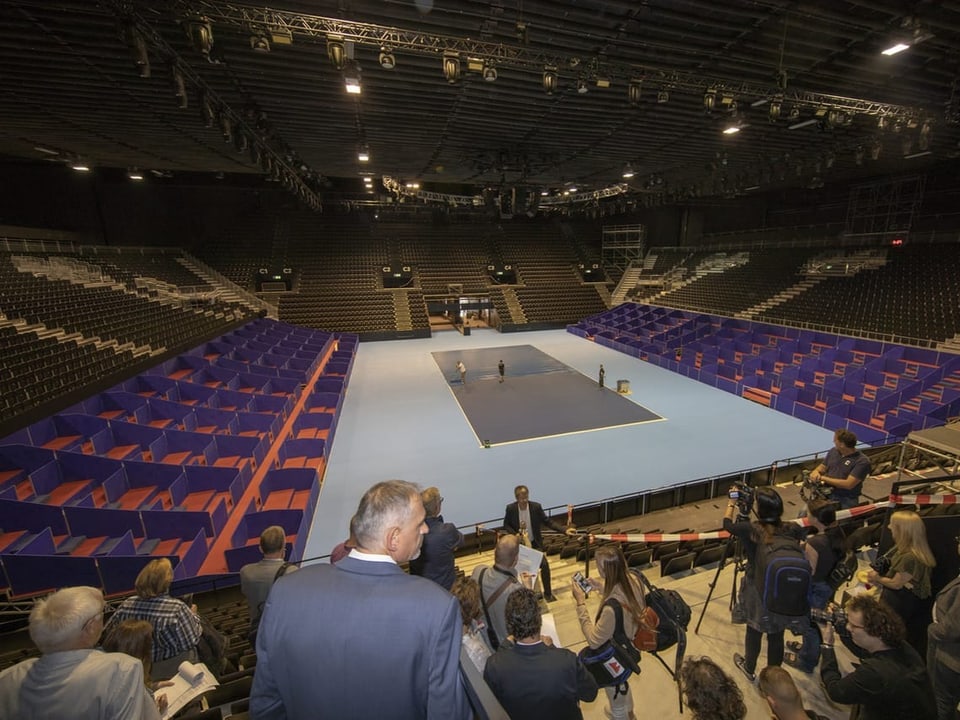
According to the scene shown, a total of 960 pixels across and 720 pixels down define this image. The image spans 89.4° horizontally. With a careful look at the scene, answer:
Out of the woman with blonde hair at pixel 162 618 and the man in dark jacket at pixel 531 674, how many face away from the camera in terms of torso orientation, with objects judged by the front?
2

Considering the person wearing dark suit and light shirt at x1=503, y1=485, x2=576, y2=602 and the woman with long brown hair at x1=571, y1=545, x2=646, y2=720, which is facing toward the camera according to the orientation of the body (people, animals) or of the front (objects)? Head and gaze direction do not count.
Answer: the person wearing dark suit and light shirt

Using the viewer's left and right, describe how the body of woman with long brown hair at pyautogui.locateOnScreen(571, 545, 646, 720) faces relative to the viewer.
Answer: facing away from the viewer and to the left of the viewer

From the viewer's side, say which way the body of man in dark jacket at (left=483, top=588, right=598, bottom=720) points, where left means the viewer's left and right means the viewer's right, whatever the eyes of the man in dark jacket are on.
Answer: facing away from the viewer

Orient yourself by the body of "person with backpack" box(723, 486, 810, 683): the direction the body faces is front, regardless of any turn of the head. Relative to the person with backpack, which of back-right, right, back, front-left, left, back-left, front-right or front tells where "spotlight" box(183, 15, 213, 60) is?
front-left

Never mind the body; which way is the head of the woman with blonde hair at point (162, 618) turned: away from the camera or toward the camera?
away from the camera

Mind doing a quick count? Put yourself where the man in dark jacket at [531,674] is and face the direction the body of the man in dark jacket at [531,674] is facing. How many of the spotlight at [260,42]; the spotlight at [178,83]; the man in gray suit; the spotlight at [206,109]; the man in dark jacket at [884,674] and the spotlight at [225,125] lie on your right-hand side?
1

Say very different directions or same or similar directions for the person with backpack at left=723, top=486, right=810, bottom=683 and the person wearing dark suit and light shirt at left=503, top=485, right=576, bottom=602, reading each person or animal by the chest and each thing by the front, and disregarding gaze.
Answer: very different directions

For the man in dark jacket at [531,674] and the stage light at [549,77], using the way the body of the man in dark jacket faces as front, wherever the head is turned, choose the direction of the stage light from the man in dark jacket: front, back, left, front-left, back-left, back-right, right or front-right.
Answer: front

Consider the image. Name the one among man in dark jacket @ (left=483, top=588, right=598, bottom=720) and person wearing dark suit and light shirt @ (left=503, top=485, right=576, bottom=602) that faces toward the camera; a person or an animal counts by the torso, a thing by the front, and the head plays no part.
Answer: the person wearing dark suit and light shirt

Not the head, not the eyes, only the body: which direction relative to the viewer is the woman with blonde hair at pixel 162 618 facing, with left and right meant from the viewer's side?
facing away from the viewer

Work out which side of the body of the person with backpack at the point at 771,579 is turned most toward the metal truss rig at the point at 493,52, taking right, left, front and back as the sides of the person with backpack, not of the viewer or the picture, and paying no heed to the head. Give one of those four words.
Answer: front

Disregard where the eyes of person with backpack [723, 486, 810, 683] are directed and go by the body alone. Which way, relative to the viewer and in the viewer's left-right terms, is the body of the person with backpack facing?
facing away from the viewer and to the left of the viewer

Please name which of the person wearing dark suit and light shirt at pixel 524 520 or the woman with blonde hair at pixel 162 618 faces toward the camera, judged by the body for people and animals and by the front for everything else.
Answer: the person wearing dark suit and light shirt

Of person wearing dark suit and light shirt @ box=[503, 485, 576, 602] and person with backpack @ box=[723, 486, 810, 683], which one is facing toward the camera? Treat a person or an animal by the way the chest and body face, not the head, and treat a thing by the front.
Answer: the person wearing dark suit and light shirt

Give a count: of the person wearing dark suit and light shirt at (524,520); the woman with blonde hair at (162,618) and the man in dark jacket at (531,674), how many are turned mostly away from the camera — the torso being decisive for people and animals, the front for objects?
2

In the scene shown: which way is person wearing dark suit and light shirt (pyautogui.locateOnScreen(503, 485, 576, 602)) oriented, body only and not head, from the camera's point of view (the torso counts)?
toward the camera

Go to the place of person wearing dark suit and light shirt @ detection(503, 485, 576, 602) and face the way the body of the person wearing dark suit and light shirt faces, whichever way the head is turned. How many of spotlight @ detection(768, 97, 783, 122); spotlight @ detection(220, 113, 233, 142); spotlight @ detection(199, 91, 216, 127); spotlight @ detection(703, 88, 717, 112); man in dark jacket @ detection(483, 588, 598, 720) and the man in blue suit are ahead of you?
2

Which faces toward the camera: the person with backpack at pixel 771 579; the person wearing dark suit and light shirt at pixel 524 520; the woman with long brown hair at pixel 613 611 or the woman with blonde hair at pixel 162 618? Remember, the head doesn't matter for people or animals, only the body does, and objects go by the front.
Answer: the person wearing dark suit and light shirt

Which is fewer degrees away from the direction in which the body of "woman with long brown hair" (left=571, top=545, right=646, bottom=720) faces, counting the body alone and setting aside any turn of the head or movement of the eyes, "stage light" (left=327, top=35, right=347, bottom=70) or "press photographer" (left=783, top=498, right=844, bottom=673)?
the stage light

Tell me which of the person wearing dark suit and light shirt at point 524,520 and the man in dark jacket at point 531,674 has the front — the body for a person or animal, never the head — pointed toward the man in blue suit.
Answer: the person wearing dark suit and light shirt
